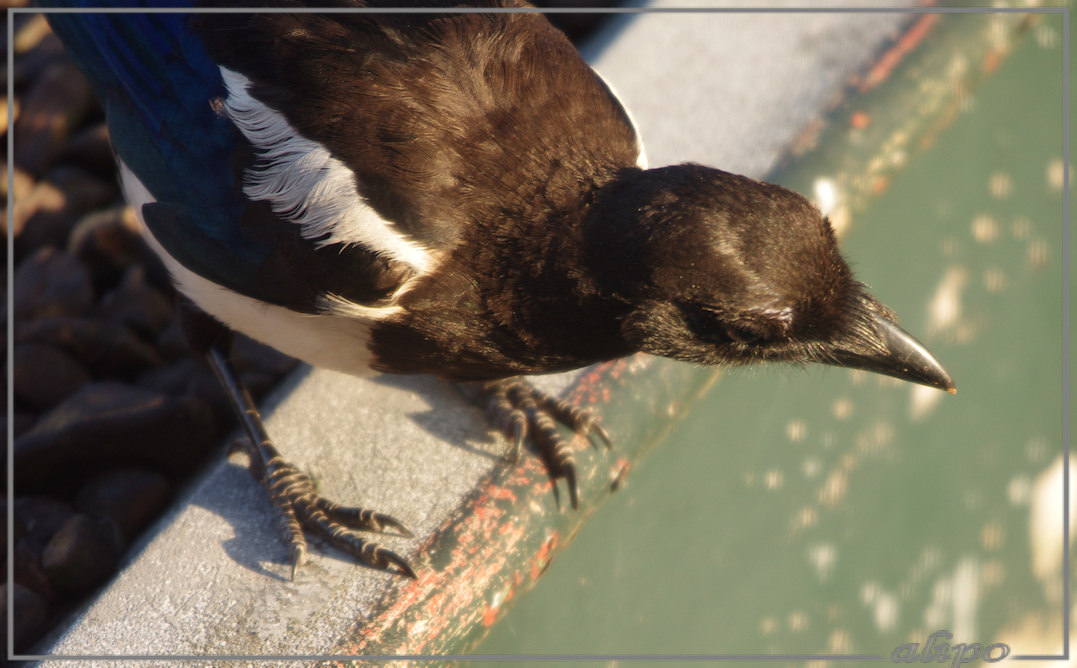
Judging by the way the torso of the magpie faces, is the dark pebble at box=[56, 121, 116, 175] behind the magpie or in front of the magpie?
behind

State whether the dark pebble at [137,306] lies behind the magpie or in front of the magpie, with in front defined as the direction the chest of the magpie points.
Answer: behind

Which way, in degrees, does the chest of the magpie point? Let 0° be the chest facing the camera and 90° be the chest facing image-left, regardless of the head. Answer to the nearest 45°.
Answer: approximately 315°

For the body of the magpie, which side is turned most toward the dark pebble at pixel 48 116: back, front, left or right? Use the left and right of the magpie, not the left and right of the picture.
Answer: back

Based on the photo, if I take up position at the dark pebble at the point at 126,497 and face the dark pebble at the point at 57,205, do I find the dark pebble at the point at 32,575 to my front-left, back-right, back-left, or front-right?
back-left

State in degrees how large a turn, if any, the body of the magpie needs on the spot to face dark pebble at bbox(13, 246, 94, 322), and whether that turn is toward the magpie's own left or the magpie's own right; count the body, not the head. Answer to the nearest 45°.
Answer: approximately 180°

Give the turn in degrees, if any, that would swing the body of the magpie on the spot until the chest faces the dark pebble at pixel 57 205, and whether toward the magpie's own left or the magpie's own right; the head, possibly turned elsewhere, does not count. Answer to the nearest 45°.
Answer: approximately 180°
